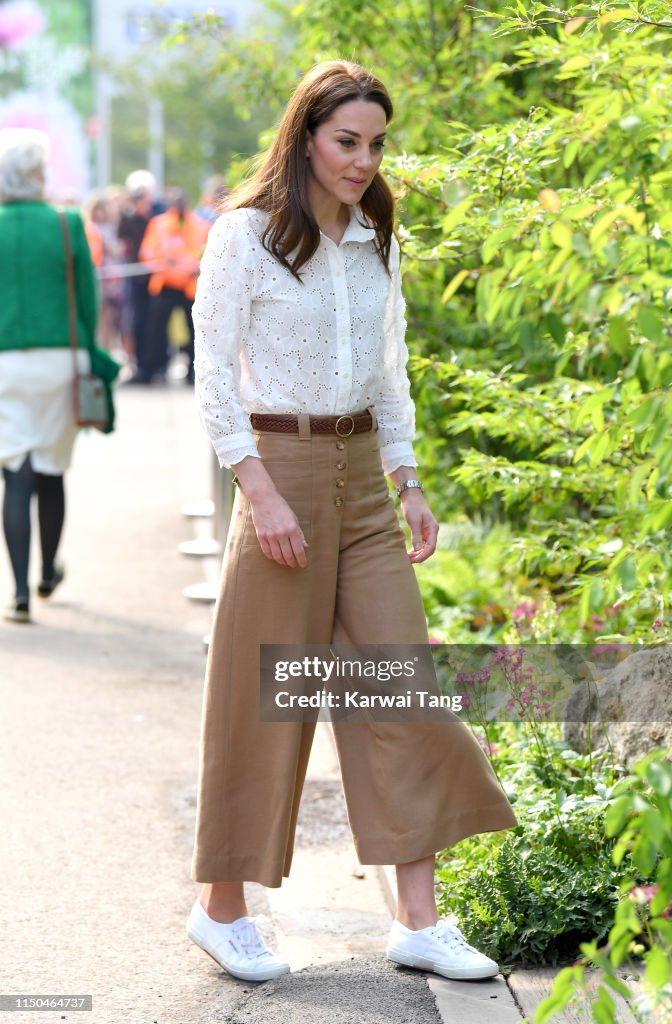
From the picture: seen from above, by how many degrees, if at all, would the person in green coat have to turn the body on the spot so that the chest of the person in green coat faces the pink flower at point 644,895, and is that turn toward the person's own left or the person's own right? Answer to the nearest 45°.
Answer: approximately 180°

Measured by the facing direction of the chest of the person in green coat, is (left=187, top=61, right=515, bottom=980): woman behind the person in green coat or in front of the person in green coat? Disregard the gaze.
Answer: behind

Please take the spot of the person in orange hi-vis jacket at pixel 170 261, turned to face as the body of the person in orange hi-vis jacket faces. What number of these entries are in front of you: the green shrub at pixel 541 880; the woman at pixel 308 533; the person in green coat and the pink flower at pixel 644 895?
4

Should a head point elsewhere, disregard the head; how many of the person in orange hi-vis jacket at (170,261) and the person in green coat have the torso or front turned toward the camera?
1

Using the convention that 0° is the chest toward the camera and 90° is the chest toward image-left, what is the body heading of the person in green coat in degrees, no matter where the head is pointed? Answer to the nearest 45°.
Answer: approximately 180°

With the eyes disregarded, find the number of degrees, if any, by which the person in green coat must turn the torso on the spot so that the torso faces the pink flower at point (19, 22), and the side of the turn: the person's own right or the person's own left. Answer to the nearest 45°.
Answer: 0° — they already face it

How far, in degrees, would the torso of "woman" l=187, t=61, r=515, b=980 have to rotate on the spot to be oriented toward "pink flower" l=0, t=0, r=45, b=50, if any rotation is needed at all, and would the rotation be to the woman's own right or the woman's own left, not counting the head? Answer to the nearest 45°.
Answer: approximately 135° to the woman's own left

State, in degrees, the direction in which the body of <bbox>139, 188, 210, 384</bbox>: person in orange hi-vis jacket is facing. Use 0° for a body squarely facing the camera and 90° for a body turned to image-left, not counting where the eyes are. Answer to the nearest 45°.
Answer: approximately 0°

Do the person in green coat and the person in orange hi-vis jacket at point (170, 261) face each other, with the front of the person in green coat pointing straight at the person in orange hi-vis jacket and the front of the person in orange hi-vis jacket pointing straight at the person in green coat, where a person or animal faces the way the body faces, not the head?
yes

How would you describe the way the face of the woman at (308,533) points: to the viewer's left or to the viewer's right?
to the viewer's right

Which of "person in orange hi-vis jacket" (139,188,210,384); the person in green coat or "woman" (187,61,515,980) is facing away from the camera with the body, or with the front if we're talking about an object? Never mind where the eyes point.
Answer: the person in green coat

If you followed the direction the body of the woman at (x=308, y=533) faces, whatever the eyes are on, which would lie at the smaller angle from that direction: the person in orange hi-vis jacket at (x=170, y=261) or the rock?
the rock

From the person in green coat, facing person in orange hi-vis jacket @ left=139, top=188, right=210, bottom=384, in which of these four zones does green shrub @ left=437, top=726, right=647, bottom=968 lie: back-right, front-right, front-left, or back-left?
back-right
